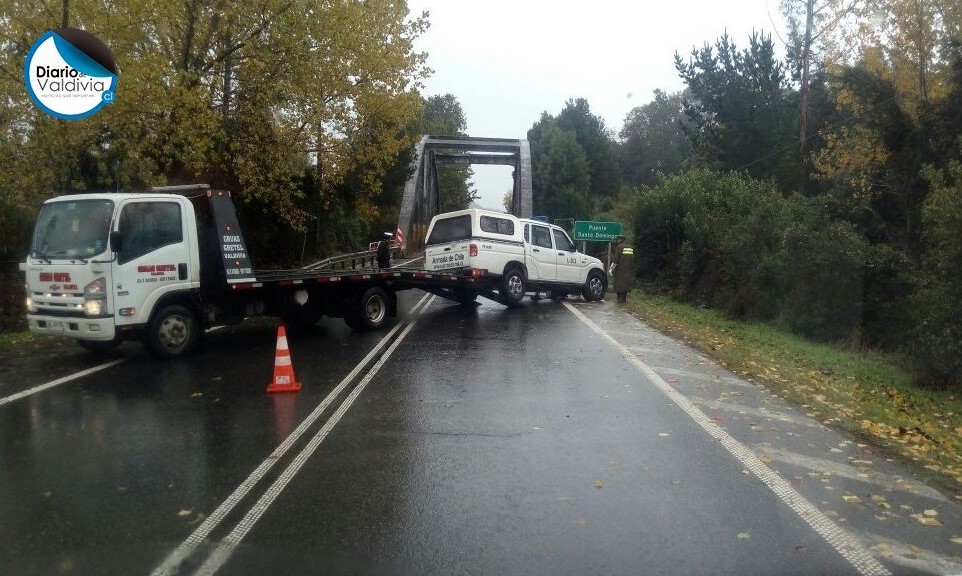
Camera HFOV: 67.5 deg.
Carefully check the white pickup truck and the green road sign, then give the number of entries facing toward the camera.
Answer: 1

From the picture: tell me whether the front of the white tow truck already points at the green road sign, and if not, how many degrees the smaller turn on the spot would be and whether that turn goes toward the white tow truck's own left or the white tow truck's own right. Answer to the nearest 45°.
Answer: approximately 180°

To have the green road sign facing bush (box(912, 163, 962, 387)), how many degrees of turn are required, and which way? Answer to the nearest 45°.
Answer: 0° — it already faces it

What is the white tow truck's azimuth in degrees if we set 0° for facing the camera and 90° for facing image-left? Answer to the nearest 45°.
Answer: approximately 45°

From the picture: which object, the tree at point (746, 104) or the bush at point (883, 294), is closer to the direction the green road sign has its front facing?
the bush

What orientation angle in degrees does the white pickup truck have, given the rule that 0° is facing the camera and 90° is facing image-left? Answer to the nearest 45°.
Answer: approximately 225°

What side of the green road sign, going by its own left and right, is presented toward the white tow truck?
front

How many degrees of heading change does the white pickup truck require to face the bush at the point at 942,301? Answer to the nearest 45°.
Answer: approximately 90° to its right

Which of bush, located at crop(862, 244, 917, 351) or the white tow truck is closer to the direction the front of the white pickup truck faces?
the bush

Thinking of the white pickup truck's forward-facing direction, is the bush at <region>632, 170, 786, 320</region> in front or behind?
in front

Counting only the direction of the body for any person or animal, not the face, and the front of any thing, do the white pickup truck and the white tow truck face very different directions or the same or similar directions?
very different directions

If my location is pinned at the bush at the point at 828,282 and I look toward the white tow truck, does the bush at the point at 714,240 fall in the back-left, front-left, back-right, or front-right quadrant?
back-right

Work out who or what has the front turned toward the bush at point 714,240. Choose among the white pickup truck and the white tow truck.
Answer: the white pickup truck

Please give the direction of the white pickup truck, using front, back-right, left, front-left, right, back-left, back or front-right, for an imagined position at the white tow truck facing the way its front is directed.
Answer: back

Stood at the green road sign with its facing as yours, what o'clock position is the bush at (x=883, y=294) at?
The bush is roughly at 11 o'clock from the green road sign.
